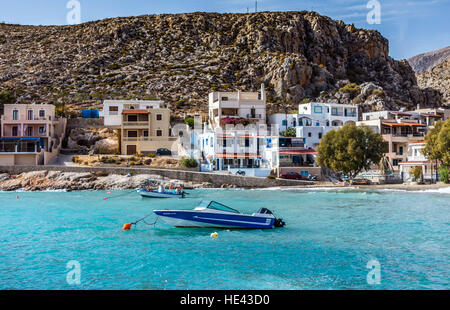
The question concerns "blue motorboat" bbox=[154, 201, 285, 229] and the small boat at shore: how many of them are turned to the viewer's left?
2

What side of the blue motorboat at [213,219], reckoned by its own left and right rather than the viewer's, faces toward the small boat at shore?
right

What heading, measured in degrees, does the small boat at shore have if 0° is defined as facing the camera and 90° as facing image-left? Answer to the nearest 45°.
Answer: approximately 90°

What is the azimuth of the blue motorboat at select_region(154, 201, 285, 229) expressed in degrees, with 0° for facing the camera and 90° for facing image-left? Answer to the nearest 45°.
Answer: approximately 90°

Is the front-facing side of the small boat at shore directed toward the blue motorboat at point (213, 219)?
no

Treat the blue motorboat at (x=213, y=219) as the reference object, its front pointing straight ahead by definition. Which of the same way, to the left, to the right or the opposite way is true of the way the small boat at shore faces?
the same way
